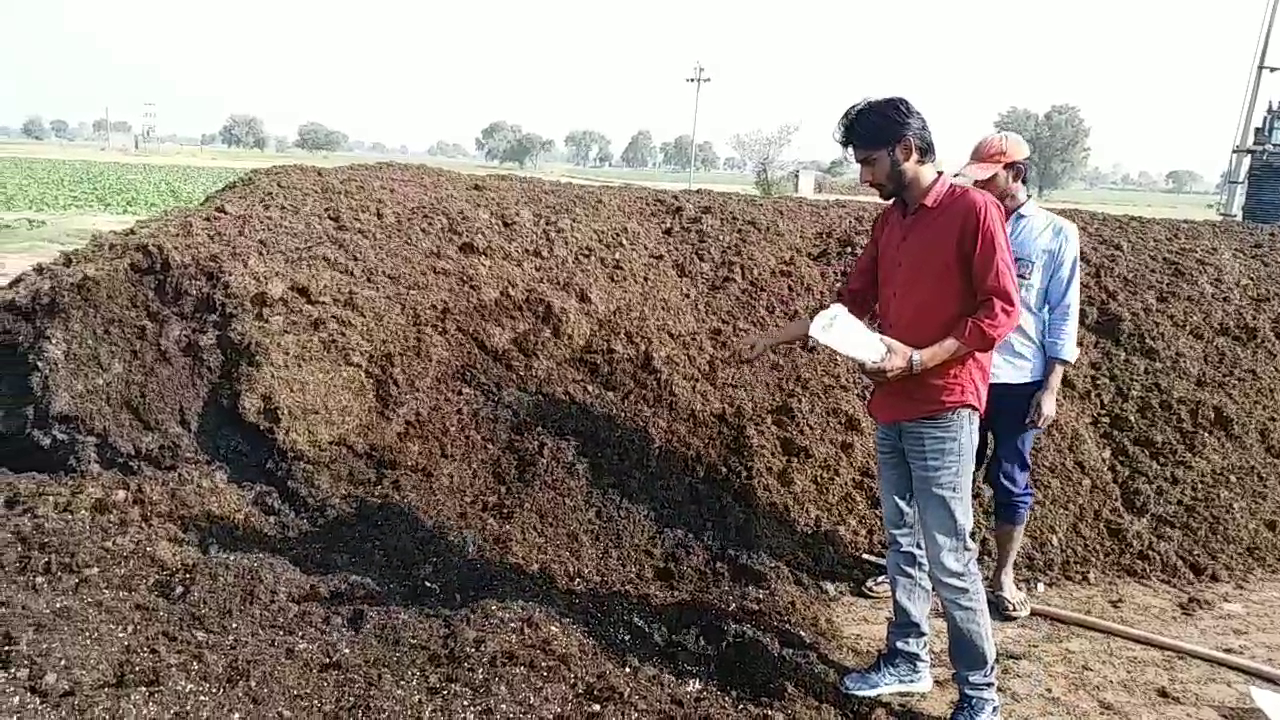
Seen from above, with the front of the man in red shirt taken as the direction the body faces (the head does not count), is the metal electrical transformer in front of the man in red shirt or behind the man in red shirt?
behind

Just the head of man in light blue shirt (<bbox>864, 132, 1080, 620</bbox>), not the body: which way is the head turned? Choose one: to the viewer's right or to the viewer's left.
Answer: to the viewer's left

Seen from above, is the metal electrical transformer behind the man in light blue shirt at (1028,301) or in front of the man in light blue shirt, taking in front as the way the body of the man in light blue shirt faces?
behind

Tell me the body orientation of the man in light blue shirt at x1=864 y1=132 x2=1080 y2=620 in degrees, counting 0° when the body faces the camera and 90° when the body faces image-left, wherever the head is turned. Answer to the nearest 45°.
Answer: approximately 45°

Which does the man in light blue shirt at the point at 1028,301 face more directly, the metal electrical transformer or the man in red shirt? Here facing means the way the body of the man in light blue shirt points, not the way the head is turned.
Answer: the man in red shirt

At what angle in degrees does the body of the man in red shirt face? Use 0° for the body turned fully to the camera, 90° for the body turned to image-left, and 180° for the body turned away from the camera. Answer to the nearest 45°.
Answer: approximately 45°

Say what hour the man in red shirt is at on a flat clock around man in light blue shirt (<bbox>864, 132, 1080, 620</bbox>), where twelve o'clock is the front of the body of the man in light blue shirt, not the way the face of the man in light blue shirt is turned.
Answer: The man in red shirt is roughly at 11 o'clock from the man in light blue shirt.
